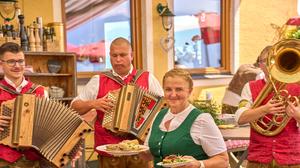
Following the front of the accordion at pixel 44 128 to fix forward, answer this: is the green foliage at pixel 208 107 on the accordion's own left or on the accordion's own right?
on the accordion's own left

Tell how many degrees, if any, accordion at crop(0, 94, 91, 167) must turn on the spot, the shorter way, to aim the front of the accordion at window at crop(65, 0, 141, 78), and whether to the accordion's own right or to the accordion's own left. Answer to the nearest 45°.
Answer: approximately 180°

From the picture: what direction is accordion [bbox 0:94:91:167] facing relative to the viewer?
toward the camera

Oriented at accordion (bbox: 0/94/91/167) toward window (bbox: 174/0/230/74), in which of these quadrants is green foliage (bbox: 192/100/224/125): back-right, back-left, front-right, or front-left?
front-right

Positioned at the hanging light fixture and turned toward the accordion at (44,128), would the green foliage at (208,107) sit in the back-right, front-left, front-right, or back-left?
front-left

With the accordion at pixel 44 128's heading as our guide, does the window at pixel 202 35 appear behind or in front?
behind

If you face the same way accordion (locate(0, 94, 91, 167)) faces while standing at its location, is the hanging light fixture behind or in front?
behind
